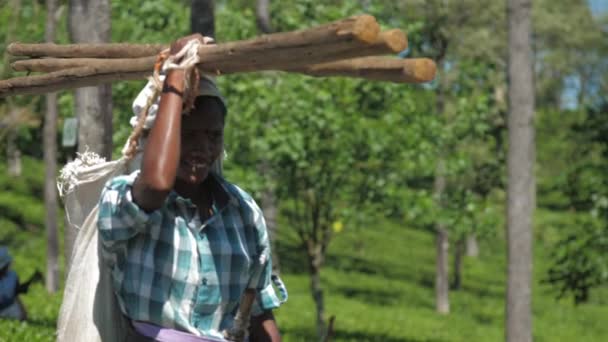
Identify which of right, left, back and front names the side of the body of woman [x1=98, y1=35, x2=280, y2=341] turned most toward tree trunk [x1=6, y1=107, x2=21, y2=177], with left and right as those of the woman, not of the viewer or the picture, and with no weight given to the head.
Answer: back

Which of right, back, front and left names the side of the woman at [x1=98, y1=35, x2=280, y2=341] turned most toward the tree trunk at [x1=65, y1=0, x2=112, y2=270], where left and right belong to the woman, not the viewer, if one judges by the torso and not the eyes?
back

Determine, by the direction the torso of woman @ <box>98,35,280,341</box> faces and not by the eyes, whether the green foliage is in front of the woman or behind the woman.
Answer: behind

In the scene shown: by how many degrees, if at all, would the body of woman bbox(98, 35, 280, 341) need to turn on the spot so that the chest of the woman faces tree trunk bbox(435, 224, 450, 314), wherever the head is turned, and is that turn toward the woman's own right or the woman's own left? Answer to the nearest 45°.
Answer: approximately 180°

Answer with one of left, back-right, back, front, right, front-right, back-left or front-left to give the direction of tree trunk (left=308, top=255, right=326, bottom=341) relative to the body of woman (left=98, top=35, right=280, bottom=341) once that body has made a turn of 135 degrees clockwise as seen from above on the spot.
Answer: front-right

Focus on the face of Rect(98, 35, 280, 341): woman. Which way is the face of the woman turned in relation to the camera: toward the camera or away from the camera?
toward the camera

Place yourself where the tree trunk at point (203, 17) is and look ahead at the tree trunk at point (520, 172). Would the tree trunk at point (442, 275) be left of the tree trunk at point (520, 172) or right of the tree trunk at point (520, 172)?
left

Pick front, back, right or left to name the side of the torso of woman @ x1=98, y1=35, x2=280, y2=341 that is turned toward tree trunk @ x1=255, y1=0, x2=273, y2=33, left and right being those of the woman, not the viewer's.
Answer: back

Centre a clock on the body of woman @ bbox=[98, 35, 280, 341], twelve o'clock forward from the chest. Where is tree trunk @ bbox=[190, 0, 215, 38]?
The tree trunk is roughly at 6 o'clock from the woman.

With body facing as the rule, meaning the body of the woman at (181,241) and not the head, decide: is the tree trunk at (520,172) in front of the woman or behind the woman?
behind

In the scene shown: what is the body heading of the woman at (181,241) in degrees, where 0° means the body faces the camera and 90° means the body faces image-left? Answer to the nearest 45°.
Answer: approximately 0°
